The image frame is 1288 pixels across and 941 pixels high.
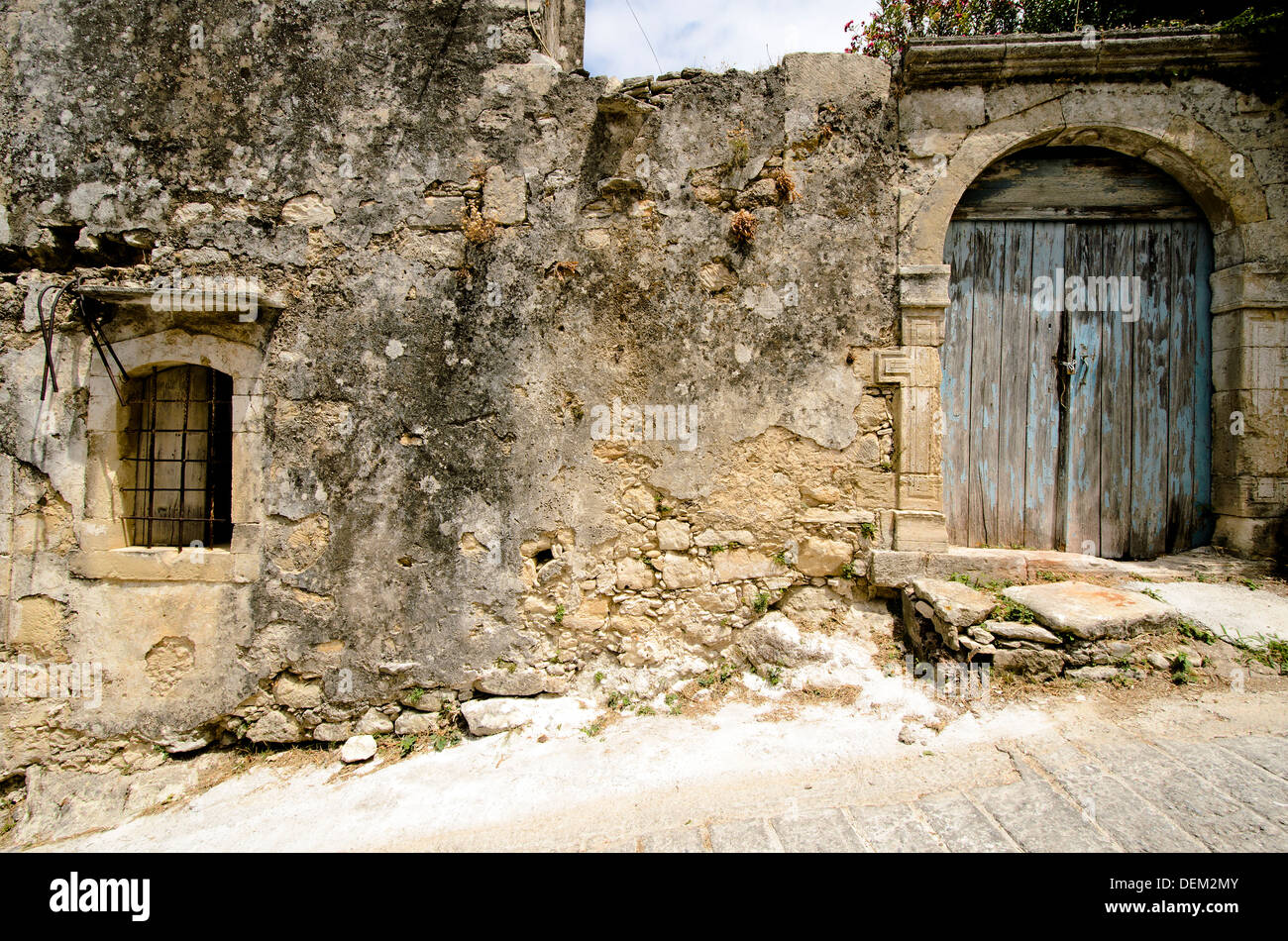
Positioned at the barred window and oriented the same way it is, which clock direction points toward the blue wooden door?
The blue wooden door is roughly at 10 o'clock from the barred window.

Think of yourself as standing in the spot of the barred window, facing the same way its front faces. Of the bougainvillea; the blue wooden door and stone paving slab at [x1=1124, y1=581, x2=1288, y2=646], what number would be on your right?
0

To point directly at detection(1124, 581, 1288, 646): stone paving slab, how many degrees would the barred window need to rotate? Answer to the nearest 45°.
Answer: approximately 45° to its left

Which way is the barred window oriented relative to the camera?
toward the camera

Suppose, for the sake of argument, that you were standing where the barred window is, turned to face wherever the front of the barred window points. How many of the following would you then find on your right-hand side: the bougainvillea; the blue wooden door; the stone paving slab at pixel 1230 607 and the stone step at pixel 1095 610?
0

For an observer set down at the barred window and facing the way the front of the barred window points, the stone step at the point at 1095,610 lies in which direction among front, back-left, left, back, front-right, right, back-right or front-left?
front-left

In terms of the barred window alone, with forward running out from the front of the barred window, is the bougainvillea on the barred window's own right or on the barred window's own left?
on the barred window's own left
